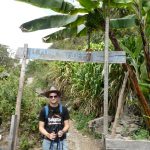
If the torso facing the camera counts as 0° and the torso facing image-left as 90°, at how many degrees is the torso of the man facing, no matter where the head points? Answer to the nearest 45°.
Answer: approximately 0°

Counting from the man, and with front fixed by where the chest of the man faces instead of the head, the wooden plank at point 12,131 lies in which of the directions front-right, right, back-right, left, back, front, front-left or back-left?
back-right
